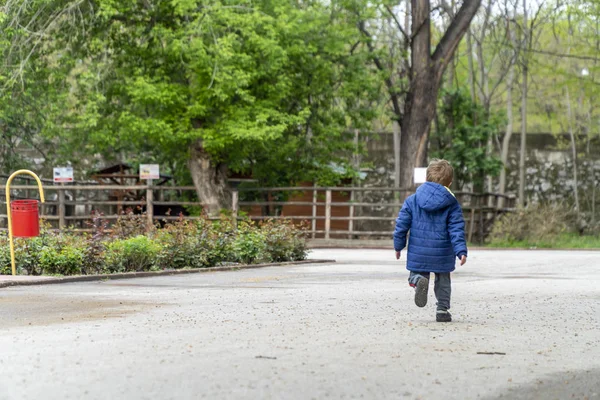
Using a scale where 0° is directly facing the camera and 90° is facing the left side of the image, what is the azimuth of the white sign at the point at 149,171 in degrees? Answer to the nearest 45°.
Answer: approximately 0°

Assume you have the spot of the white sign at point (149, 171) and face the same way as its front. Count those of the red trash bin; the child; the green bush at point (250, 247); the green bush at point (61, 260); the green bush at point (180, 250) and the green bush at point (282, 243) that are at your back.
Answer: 0

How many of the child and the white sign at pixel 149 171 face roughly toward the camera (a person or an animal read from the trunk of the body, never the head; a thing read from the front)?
1

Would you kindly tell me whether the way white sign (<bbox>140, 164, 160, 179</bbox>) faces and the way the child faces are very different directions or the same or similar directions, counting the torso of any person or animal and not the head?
very different directions

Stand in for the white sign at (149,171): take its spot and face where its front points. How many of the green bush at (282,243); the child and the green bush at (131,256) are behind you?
0

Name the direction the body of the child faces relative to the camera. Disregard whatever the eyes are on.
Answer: away from the camera

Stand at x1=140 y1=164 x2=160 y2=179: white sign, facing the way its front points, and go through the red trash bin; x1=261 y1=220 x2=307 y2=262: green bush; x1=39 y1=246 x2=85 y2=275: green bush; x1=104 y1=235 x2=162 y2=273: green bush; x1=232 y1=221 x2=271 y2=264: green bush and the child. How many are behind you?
0

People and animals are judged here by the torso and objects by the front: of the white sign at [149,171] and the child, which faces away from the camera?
the child

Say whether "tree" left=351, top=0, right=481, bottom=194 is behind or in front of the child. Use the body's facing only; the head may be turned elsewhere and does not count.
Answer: in front

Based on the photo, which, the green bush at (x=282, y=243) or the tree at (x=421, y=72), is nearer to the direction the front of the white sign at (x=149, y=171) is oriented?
the green bush

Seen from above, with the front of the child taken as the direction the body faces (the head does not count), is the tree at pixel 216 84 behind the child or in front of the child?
in front

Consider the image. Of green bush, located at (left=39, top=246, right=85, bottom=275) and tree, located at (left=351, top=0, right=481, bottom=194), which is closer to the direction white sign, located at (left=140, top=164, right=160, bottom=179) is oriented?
the green bush

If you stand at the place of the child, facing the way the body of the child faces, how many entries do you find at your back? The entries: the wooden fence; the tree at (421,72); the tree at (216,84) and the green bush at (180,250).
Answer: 0
